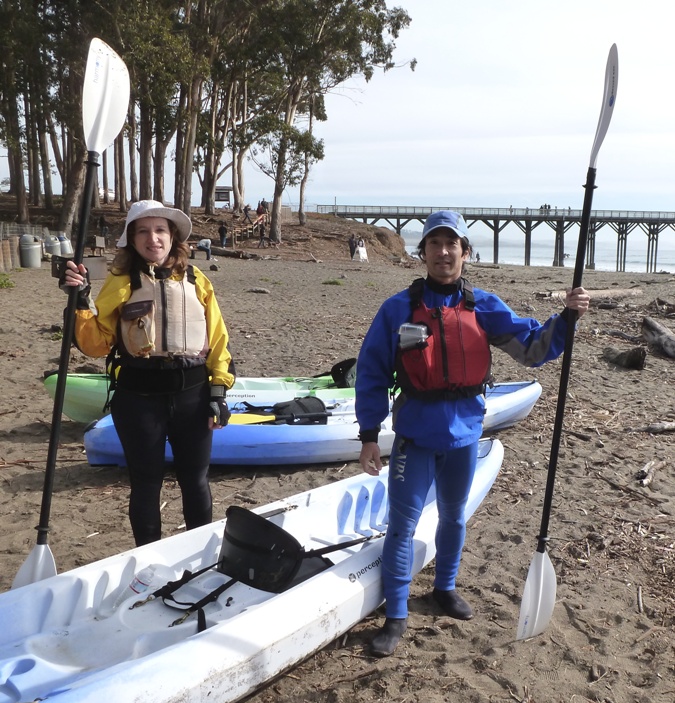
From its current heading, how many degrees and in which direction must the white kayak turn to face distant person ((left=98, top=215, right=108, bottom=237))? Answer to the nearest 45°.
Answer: approximately 45° to its left

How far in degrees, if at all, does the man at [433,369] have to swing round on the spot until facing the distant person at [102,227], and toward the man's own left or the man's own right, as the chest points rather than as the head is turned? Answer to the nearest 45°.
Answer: approximately 135° to the man's own right

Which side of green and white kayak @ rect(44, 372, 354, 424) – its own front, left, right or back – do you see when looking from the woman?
left

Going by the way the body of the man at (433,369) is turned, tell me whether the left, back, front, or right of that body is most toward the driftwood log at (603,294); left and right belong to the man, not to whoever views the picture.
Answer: back

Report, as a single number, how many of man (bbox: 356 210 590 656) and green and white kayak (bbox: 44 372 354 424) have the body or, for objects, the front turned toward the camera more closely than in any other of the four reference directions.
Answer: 1

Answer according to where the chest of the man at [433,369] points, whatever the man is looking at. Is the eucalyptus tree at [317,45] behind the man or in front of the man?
behind

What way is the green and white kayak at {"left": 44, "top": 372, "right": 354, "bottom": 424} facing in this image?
to the viewer's left

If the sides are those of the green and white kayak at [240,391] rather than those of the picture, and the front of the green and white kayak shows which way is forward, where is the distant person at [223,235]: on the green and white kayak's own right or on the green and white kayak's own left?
on the green and white kayak's own right

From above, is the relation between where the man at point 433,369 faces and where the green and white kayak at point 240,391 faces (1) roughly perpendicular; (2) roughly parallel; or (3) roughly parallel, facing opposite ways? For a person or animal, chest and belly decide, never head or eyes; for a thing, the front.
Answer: roughly perpendicular

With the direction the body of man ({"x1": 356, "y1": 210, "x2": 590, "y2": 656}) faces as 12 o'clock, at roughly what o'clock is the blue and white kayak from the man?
The blue and white kayak is roughly at 5 o'clock from the man.

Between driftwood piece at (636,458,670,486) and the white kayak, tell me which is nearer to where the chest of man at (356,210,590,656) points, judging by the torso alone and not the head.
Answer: the white kayak

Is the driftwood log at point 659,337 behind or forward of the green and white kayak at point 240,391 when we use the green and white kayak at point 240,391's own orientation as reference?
behind
